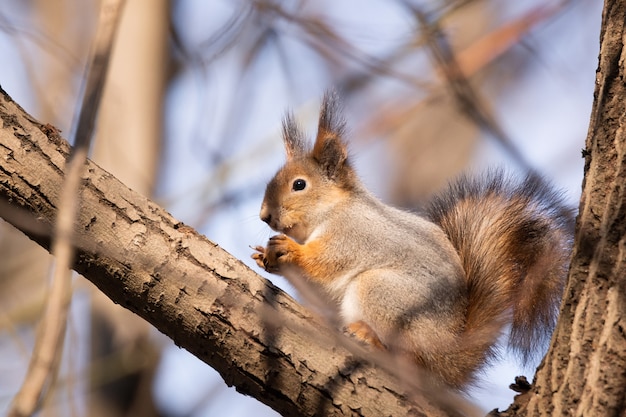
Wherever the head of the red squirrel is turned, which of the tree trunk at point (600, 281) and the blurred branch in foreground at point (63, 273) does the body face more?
the blurred branch in foreground

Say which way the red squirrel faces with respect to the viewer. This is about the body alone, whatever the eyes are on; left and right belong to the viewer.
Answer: facing to the left of the viewer
